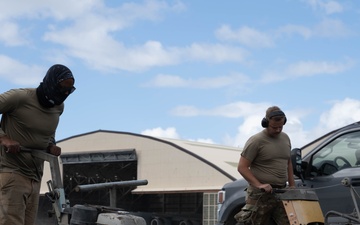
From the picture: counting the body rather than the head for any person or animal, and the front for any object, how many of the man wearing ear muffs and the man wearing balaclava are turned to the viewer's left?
0

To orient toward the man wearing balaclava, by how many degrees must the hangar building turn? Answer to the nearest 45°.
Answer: approximately 45° to its left

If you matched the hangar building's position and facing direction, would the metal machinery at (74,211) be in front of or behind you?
in front

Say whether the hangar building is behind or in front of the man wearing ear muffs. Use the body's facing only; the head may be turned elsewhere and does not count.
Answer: behind

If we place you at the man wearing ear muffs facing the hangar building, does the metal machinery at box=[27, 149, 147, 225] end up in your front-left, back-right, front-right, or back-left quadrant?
back-left

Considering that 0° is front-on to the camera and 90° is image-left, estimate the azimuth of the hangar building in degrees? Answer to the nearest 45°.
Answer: approximately 45°

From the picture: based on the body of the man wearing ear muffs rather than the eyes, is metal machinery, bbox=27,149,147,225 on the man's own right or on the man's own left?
on the man's own right

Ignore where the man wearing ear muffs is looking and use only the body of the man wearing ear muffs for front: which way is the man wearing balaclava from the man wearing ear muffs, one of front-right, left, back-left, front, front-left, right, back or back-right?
right
